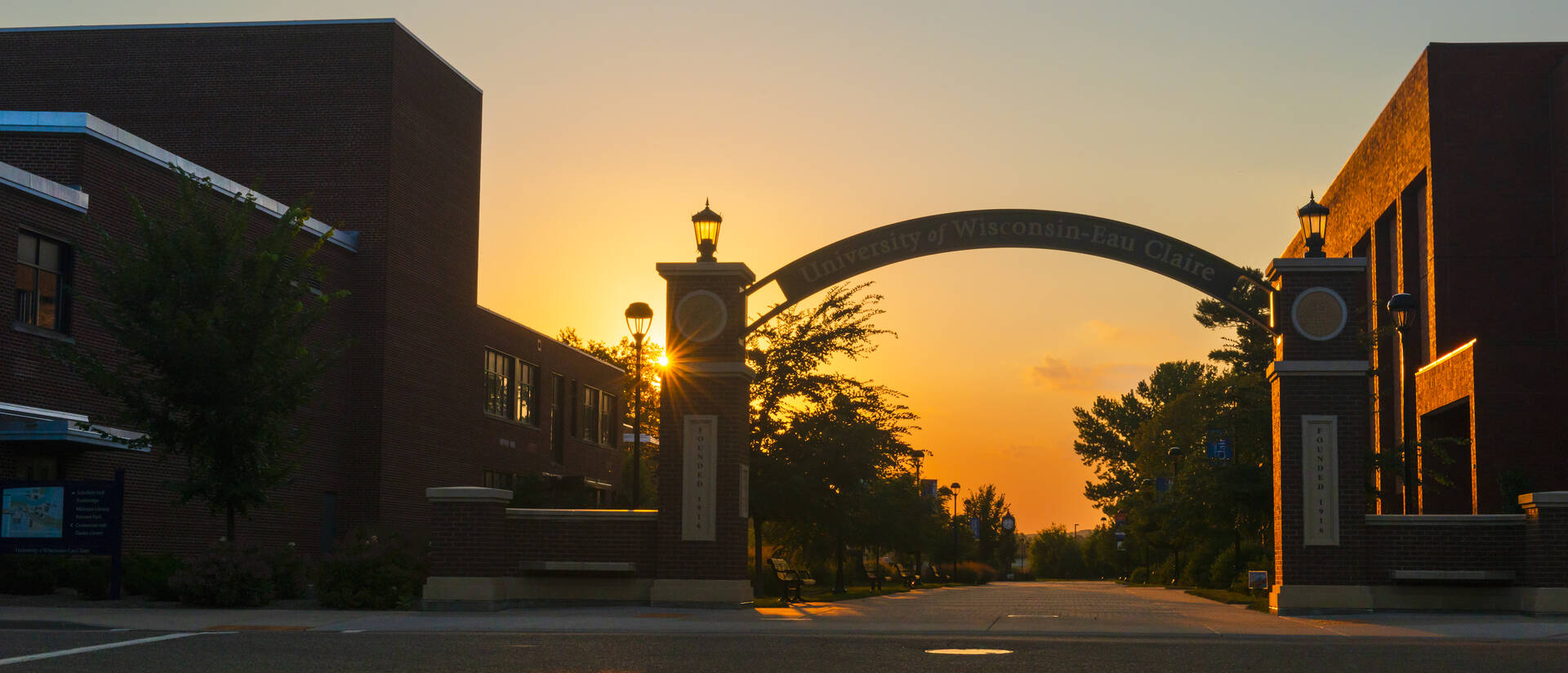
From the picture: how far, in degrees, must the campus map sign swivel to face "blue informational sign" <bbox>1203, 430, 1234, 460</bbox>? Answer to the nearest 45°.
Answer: approximately 90° to its left

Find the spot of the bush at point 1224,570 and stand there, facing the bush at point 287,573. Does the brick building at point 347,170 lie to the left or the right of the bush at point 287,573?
right

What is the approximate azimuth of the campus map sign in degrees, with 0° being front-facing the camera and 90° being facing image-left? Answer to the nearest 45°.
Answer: approximately 0°

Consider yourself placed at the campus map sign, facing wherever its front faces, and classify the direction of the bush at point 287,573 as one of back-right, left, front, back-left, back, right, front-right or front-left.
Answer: left

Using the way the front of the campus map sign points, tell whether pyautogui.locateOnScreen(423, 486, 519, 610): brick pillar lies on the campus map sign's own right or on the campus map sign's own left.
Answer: on the campus map sign's own left

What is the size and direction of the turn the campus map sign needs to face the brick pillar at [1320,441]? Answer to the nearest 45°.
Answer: approximately 45° to its left

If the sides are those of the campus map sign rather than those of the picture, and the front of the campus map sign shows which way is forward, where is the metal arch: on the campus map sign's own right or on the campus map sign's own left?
on the campus map sign's own left

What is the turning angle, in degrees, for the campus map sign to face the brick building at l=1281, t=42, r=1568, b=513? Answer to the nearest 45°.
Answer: approximately 90° to its left

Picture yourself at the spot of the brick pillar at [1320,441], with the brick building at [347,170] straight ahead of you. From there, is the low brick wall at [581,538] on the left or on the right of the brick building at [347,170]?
left

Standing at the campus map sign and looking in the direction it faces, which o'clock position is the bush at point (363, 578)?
The bush is roughly at 10 o'clock from the campus map sign.

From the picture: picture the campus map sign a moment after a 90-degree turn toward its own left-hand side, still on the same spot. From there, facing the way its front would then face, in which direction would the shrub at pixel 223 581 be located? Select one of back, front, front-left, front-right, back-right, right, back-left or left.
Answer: front-right
